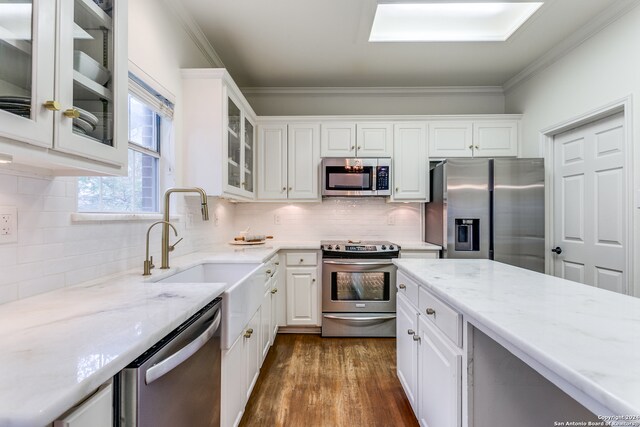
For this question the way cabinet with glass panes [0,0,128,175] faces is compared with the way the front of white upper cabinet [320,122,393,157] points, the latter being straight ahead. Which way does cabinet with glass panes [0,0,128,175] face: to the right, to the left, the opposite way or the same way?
to the left

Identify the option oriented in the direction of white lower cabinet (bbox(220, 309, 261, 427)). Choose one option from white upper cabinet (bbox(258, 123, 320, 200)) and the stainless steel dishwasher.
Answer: the white upper cabinet

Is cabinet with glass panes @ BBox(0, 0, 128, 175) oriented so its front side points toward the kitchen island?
yes

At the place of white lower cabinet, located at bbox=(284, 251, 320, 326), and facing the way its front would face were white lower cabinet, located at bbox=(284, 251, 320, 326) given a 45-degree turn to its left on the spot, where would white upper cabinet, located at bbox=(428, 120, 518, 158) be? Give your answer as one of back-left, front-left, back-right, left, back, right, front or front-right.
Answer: front-left

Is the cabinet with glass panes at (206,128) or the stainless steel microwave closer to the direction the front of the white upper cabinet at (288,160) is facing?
the cabinet with glass panes

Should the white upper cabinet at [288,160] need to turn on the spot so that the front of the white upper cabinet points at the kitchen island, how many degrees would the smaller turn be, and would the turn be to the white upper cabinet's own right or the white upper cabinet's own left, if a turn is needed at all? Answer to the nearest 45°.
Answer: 0° — it already faces it

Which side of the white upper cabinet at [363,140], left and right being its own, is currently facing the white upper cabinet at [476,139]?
left

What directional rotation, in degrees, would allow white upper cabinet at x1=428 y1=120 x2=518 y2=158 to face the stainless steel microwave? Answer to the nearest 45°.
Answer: approximately 45° to its right

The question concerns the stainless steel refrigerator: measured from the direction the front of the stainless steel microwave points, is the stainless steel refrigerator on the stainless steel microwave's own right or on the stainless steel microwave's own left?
on the stainless steel microwave's own left

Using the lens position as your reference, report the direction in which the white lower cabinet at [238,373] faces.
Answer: facing to the right of the viewer

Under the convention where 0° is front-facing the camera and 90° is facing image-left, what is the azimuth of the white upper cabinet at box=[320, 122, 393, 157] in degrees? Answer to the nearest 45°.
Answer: approximately 0°
